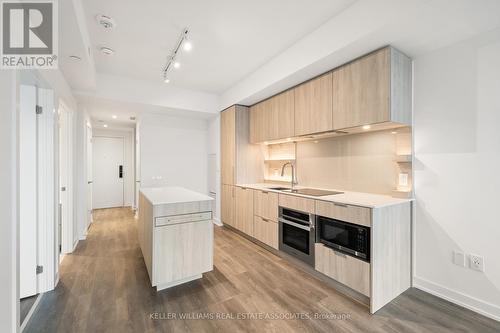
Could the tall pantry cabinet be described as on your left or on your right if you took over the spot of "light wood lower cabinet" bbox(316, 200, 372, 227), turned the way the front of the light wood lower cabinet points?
on your right

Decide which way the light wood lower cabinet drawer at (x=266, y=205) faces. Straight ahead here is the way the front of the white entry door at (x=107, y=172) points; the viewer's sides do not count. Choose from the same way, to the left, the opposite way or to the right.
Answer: to the right

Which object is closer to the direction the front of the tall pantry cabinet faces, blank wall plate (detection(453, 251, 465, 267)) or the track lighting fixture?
the track lighting fixture

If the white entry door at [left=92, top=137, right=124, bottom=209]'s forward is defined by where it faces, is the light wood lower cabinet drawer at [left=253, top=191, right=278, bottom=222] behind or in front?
in front

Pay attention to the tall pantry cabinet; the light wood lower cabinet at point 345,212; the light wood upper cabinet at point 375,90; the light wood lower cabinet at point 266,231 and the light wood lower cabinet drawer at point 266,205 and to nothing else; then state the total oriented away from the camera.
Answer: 0

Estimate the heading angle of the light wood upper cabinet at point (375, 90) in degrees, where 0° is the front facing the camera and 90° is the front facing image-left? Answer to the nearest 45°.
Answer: approximately 45°

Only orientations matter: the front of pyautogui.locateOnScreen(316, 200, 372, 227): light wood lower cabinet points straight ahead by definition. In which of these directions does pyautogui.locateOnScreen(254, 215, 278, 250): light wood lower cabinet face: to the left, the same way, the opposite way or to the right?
the same way

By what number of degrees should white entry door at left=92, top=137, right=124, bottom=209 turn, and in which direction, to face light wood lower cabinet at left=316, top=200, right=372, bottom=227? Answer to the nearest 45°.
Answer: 0° — it already faces it

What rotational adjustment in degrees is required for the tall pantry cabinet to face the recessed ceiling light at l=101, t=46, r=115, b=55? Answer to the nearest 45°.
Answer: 0° — it already faces it

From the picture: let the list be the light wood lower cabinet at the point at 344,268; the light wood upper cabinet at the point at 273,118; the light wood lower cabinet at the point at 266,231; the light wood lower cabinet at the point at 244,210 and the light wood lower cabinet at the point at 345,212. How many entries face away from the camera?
0

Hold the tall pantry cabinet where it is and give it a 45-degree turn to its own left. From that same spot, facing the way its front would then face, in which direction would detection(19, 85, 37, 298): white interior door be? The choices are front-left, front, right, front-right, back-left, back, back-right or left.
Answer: front-right

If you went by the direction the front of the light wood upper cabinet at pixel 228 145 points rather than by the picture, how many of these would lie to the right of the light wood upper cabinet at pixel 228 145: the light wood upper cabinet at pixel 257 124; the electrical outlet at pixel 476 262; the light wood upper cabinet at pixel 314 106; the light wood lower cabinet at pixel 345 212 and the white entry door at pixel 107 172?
1

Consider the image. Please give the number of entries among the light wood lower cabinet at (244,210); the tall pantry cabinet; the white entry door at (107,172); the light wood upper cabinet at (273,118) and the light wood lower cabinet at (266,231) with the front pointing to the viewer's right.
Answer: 0

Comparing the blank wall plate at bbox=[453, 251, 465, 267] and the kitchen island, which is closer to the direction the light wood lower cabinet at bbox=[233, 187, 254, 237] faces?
the kitchen island

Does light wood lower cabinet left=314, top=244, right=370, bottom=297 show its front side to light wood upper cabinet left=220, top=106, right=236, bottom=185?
no

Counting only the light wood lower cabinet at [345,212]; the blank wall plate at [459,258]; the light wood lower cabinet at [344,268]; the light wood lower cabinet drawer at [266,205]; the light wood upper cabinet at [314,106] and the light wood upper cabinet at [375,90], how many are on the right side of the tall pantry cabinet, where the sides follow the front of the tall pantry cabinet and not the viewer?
0

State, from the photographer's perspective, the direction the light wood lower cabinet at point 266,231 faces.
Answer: facing the viewer and to the left of the viewer

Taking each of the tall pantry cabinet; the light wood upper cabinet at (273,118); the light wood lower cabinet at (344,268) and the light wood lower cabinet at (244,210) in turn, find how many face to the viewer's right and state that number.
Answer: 0

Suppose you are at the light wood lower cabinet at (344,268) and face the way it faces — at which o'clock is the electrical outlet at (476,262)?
The electrical outlet is roughly at 7 o'clock from the light wood lower cabinet.
